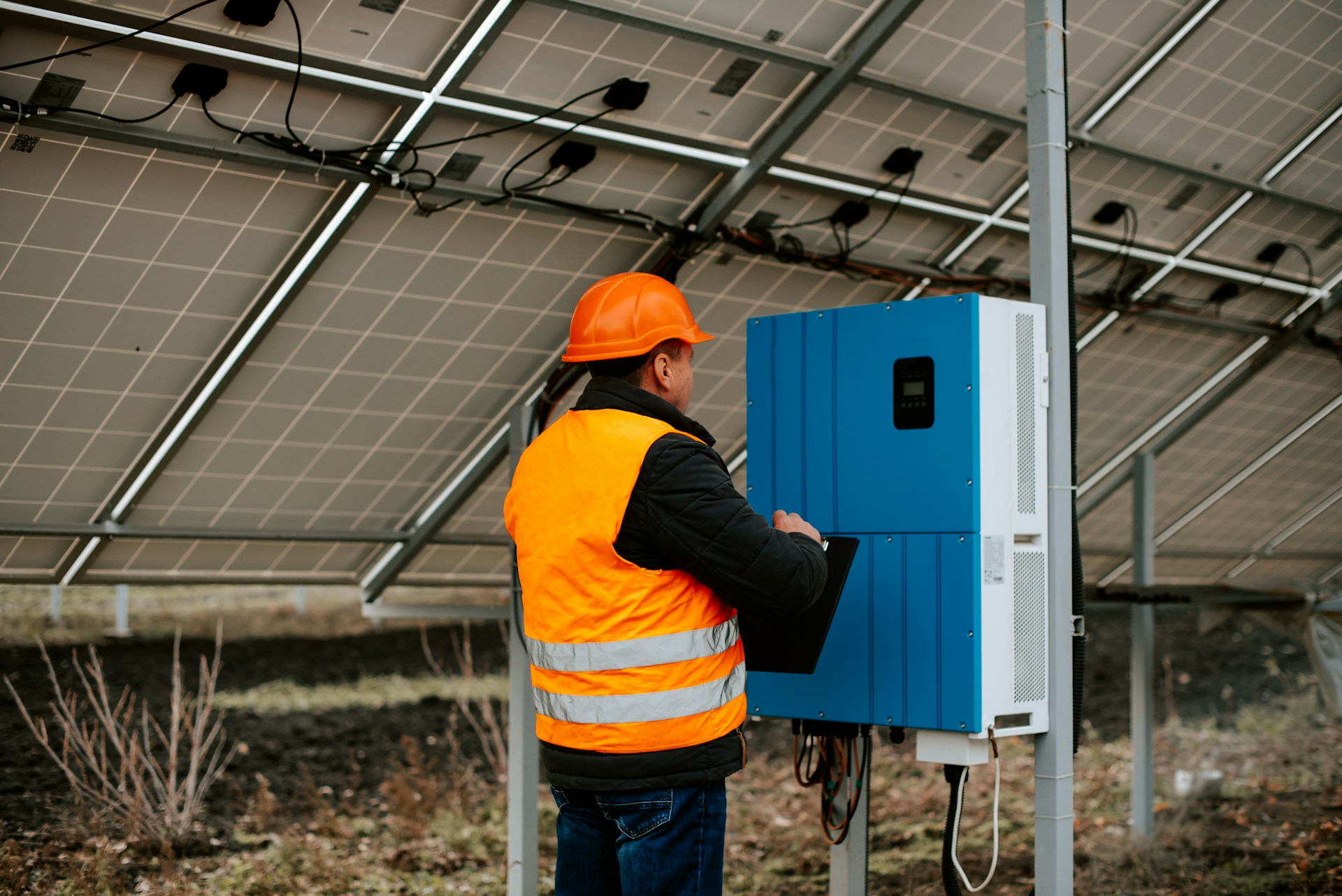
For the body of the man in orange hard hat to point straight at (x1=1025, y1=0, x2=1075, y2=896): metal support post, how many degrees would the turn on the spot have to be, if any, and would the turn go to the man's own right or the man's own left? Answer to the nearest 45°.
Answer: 0° — they already face it

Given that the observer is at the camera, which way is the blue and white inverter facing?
facing the viewer and to the left of the viewer

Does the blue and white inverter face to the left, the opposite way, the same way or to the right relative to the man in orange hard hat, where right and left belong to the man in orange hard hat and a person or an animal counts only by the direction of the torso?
the opposite way

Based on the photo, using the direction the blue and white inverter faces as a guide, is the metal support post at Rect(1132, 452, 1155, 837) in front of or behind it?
behind

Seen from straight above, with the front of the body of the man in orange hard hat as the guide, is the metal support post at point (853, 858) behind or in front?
in front

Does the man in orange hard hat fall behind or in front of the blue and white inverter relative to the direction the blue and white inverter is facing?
in front

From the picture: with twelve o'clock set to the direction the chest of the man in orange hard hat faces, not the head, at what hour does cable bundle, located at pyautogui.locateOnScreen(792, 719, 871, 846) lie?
The cable bundle is roughly at 11 o'clock from the man in orange hard hat.

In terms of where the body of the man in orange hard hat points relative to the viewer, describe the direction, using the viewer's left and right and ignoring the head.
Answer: facing away from the viewer and to the right of the viewer

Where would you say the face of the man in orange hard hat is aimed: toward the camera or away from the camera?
away from the camera

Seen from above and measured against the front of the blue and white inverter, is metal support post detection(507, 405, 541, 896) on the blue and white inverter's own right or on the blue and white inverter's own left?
on the blue and white inverter's own right
